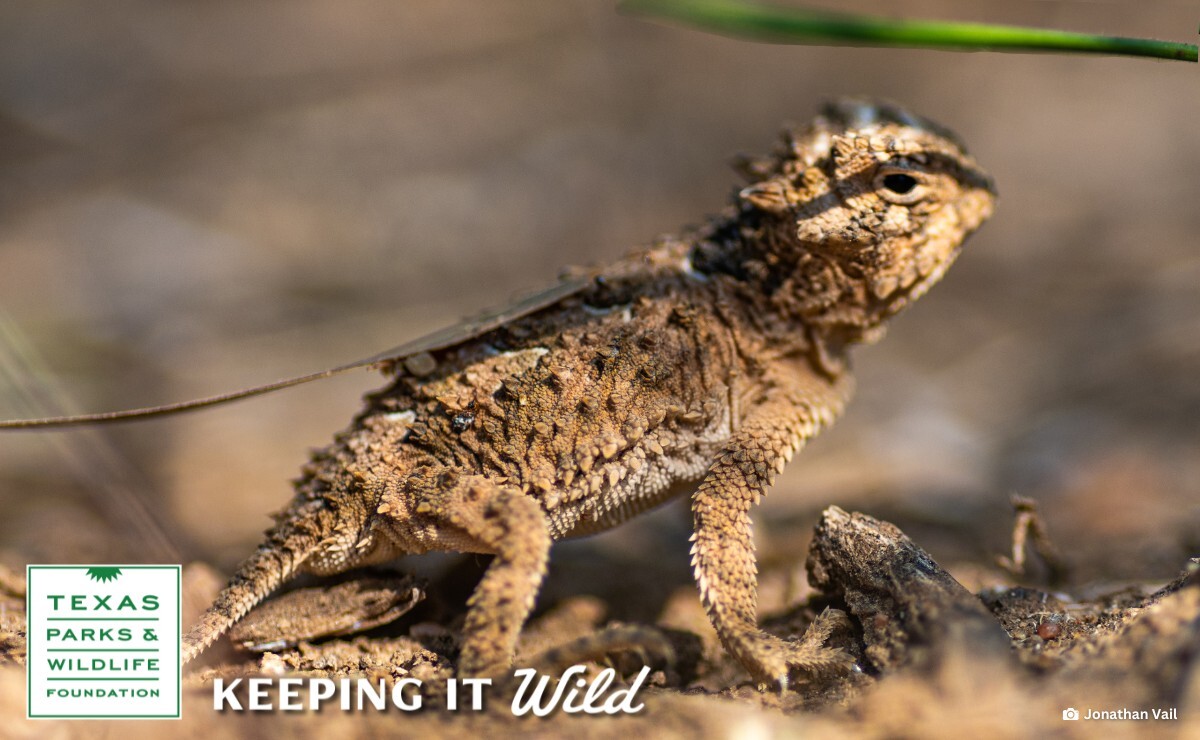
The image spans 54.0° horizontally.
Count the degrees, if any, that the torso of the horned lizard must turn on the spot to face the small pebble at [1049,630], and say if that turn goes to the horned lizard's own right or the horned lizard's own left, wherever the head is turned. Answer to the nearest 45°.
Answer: approximately 45° to the horned lizard's own right

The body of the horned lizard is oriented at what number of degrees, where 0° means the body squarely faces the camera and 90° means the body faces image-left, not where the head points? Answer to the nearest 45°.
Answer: approximately 270°
